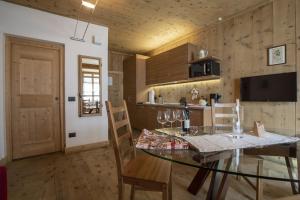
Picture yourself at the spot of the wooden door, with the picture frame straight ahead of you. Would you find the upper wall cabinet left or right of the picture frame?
left

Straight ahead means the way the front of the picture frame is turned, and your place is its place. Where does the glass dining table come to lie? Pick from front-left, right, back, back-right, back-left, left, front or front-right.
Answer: front-left

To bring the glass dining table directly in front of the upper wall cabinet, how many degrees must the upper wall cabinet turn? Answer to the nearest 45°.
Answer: approximately 45° to its left

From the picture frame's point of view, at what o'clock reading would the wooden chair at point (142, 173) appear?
The wooden chair is roughly at 11 o'clock from the picture frame.

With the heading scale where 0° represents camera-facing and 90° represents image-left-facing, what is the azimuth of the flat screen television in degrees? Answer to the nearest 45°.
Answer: approximately 45°

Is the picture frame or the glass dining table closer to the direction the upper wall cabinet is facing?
the glass dining table

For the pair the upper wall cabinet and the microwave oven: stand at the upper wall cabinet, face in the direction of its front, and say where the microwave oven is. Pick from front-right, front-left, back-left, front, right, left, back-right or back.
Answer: left

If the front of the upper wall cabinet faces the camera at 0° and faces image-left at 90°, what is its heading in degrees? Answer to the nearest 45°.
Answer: approximately 45°

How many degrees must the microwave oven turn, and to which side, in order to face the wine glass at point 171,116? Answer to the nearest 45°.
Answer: approximately 45° to its left

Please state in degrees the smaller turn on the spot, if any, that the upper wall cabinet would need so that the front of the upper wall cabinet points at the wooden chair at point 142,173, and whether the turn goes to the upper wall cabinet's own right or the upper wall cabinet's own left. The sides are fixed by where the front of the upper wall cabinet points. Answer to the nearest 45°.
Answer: approximately 45° to the upper wall cabinet's own left

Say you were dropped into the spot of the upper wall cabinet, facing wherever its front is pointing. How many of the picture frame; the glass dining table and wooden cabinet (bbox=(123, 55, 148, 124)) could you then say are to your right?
1

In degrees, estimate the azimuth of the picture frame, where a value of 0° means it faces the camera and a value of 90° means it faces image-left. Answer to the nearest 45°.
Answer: approximately 45°
